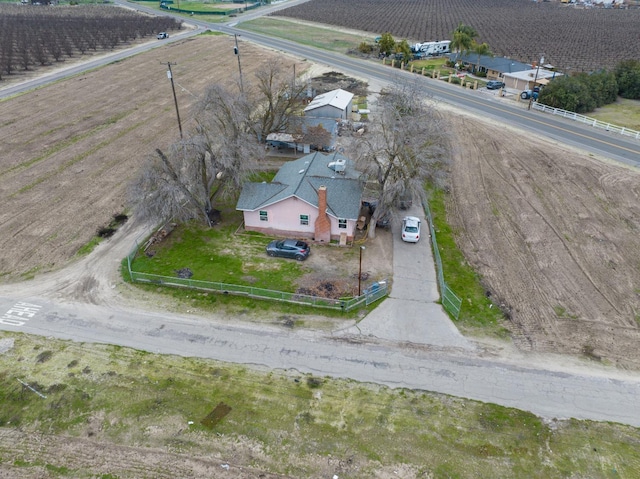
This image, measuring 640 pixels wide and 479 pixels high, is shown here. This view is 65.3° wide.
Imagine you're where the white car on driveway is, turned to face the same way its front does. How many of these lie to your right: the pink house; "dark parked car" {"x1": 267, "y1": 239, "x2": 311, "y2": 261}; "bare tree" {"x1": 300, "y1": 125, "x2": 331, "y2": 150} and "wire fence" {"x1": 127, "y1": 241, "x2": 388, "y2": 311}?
0

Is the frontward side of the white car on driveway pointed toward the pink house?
no

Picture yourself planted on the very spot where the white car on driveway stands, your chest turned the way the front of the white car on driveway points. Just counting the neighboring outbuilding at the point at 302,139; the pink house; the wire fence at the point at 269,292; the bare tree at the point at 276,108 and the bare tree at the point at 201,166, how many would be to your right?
0

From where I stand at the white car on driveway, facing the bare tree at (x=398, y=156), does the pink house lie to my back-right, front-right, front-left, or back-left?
front-left

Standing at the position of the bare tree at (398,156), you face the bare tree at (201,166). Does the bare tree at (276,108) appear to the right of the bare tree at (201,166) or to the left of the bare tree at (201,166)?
right

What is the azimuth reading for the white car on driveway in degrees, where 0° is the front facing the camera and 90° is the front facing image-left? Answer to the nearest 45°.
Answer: approximately 180°

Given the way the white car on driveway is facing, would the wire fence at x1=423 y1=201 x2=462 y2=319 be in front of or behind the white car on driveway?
behind

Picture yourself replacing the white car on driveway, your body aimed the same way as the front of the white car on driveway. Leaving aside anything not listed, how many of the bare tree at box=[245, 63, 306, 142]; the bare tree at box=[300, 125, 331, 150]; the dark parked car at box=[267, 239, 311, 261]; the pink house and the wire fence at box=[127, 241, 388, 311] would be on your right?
0

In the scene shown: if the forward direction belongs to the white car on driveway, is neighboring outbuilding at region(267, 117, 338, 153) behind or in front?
in front

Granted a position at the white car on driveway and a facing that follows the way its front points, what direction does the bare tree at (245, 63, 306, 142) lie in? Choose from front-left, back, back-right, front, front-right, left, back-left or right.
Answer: front-left

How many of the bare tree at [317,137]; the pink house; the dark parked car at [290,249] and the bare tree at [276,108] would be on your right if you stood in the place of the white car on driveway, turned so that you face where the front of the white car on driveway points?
0

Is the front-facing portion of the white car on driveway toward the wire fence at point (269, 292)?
no

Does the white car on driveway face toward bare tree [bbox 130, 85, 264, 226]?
no

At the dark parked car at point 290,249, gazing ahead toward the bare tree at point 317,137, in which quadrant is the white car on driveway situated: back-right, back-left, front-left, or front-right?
front-right
